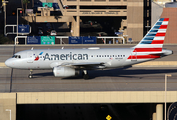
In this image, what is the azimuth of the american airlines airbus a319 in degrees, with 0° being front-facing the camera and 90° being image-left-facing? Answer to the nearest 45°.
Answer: approximately 90°
